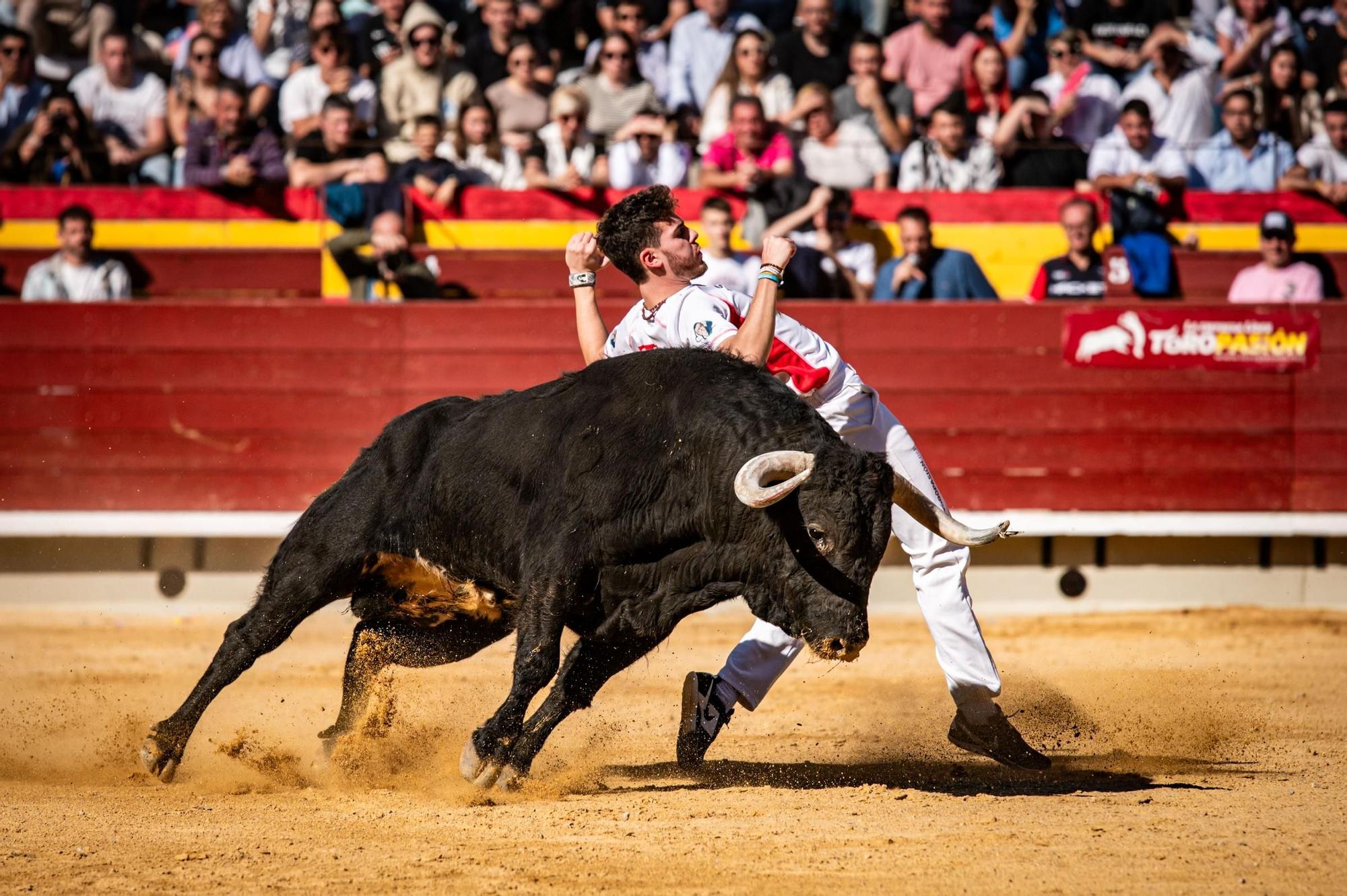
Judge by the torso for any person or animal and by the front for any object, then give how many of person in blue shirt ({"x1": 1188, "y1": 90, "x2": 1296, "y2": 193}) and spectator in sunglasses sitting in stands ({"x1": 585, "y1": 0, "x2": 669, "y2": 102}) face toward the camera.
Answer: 2

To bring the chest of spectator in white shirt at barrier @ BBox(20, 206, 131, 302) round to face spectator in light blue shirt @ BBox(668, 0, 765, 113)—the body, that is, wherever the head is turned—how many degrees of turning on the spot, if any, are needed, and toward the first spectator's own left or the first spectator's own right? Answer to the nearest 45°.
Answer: approximately 90° to the first spectator's own left

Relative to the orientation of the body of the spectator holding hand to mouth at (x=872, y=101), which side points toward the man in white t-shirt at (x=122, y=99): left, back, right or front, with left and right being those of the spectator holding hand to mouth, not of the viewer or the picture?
right

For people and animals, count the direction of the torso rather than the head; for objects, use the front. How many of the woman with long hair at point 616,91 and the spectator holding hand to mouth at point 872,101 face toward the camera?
2

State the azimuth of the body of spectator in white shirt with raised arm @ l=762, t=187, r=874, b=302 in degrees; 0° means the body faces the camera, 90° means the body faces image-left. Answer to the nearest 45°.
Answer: approximately 0°
